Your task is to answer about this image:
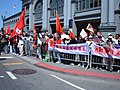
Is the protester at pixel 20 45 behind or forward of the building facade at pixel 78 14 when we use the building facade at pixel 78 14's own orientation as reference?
forward

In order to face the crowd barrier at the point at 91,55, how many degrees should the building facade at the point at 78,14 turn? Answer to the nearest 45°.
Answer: approximately 45° to its left

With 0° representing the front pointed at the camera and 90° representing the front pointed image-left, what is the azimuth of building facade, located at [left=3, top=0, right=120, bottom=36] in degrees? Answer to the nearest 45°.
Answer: approximately 45°

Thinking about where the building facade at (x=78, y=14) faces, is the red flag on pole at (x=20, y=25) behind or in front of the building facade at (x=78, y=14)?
in front
